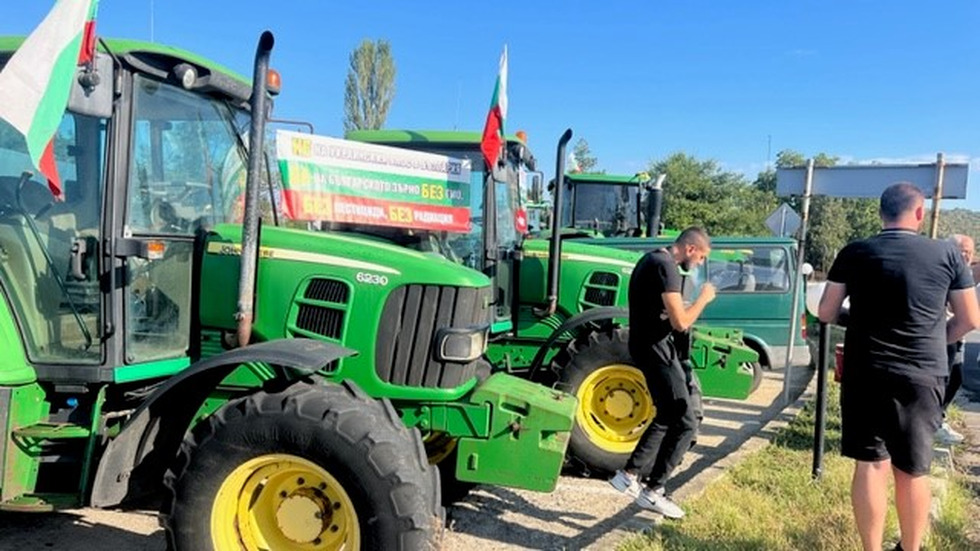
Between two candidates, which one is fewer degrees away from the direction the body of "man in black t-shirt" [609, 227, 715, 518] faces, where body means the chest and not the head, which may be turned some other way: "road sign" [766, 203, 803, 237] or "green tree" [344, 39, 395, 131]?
the road sign

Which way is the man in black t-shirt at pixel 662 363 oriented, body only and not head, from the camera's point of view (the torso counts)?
to the viewer's right

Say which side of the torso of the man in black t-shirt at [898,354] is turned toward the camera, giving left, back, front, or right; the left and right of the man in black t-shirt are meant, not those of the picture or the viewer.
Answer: back

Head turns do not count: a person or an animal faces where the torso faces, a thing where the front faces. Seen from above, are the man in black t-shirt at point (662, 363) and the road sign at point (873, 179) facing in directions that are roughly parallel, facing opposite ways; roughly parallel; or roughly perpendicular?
roughly perpendicular

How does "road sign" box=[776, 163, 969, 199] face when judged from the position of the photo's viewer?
facing away from the viewer

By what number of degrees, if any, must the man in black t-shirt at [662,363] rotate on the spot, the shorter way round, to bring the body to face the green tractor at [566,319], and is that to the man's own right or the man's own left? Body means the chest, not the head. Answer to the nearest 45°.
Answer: approximately 135° to the man's own left

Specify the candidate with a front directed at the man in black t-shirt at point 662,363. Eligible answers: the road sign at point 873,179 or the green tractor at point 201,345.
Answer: the green tractor

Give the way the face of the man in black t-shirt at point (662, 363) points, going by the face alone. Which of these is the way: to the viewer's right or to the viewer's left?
to the viewer's right

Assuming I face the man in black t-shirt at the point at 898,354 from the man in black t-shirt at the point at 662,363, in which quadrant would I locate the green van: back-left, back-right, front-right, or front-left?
back-left

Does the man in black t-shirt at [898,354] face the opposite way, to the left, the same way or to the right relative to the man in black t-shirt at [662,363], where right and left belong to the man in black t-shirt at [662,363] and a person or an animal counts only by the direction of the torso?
to the left

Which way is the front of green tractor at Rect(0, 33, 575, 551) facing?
to the viewer's right

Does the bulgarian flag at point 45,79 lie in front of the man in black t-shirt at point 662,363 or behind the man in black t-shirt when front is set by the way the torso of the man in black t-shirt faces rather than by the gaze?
behind

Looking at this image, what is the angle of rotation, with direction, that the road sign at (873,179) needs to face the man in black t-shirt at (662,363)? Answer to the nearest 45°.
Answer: approximately 180°
